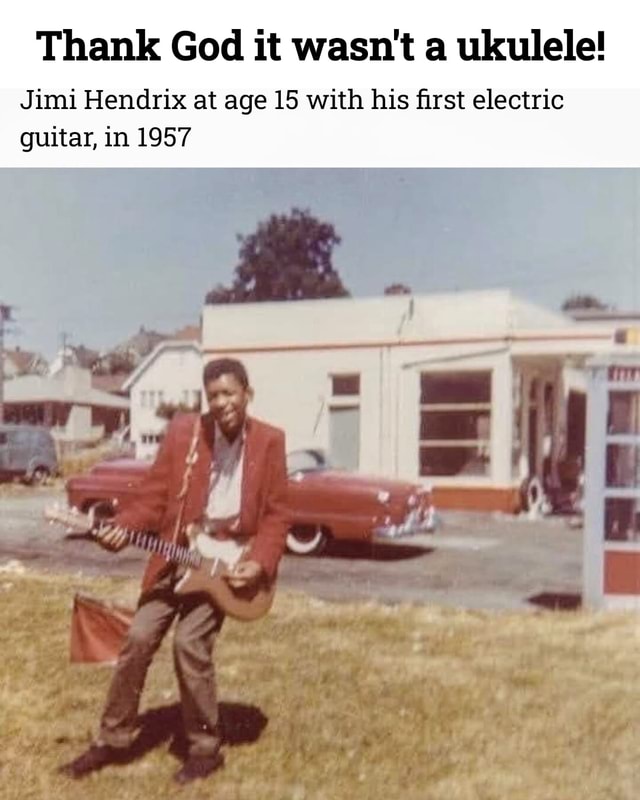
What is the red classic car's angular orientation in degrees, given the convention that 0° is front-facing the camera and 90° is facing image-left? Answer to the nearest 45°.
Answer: approximately 315°
